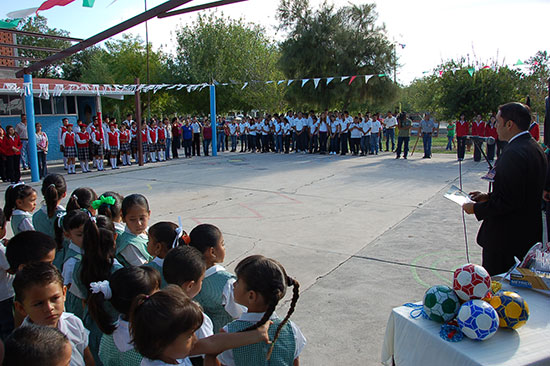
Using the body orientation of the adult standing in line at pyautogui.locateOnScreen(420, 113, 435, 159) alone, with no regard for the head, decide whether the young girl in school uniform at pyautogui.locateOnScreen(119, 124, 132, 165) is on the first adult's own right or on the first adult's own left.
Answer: on the first adult's own right

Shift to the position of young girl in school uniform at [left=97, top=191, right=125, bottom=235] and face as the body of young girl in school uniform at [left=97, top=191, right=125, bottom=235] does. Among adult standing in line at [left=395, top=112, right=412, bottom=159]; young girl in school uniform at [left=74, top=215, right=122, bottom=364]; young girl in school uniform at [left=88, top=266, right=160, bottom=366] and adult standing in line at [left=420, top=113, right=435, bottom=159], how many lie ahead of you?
2

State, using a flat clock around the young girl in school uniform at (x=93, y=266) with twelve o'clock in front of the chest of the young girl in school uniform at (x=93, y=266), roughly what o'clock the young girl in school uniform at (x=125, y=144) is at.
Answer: the young girl in school uniform at (x=125, y=144) is roughly at 12 o'clock from the young girl in school uniform at (x=93, y=266).

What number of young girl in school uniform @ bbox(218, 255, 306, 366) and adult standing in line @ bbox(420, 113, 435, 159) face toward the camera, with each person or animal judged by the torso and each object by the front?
1

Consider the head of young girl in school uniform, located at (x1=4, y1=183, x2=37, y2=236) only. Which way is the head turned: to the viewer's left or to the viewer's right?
to the viewer's right

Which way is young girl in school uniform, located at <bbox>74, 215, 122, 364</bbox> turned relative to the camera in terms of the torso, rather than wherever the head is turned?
away from the camera

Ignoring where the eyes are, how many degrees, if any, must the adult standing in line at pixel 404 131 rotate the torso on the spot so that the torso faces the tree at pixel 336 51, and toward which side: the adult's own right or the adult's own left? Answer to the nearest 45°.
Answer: approximately 135° to the adult's own right

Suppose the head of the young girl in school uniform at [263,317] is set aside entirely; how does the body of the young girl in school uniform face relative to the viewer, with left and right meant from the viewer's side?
facing away from the viewer and to the left of the viewer

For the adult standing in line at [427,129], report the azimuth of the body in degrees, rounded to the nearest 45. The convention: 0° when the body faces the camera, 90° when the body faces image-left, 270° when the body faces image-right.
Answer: approximately 0°

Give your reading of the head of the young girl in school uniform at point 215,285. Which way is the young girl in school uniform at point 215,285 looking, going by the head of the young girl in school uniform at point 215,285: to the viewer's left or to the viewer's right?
to the viewer's right

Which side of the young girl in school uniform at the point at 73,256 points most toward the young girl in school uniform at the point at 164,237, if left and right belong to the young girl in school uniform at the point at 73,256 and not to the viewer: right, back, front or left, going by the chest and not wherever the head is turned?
front

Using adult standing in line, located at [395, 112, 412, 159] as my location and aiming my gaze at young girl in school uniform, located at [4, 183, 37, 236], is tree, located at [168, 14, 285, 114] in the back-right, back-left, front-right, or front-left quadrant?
back-right

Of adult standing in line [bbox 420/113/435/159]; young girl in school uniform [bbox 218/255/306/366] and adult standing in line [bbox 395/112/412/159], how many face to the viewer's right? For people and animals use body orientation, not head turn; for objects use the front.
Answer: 0

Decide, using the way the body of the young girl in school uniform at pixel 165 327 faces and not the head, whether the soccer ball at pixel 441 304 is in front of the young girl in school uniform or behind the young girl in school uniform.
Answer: in front
